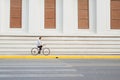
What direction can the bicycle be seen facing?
to the viewer's right
